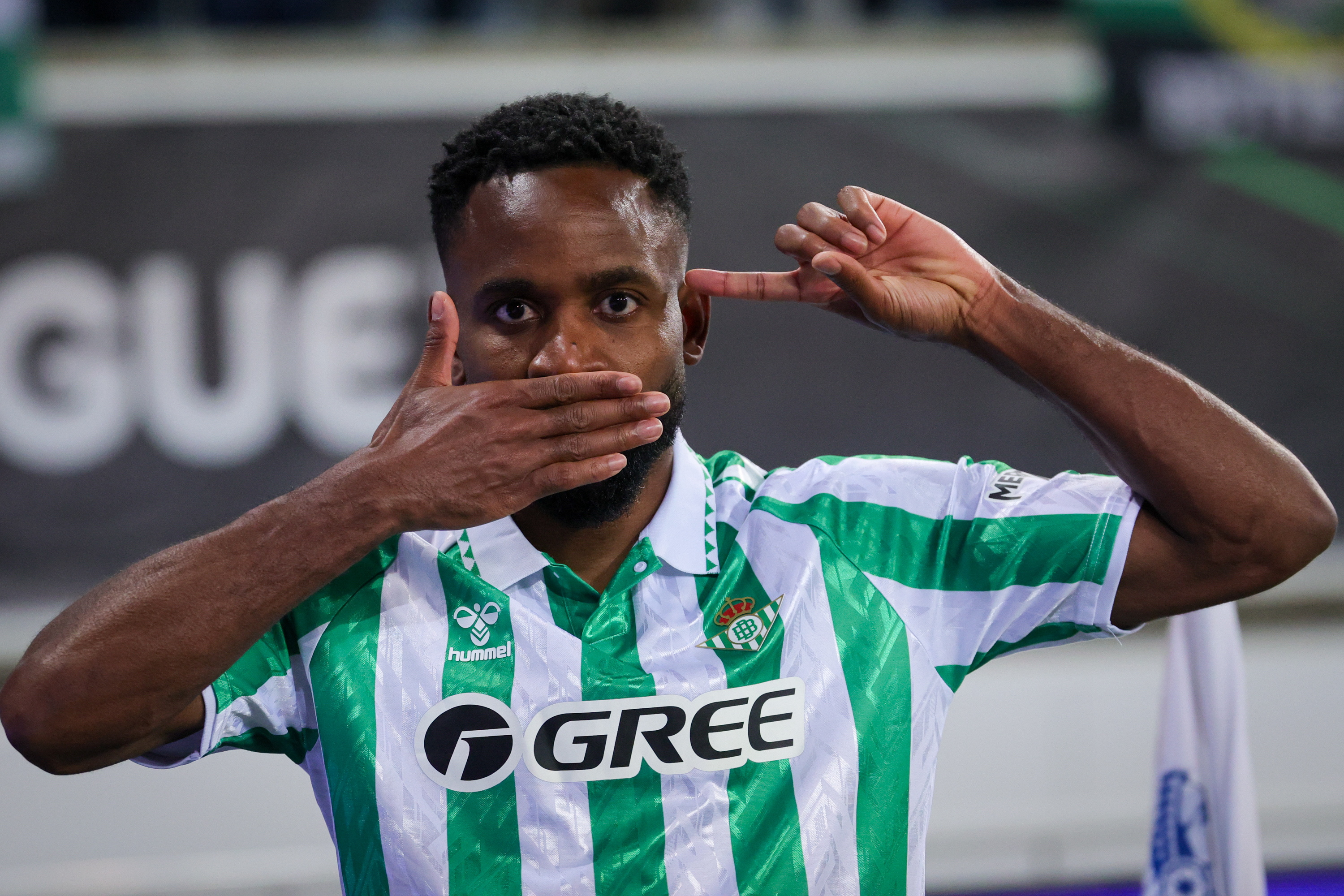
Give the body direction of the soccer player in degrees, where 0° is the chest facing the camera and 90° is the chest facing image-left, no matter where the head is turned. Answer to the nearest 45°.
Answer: approximately 0°
